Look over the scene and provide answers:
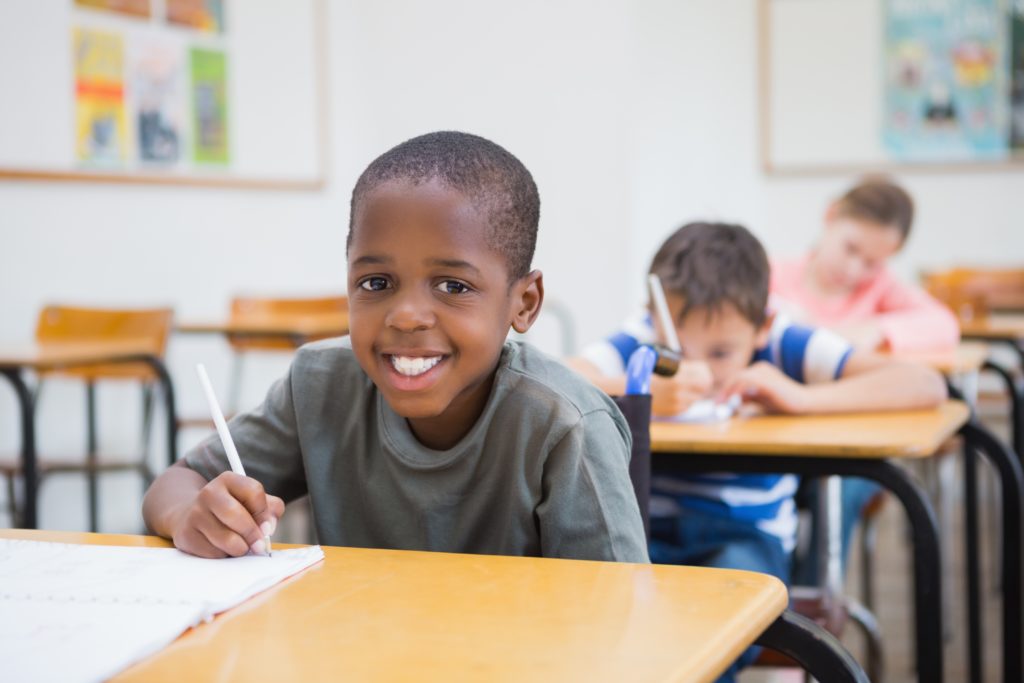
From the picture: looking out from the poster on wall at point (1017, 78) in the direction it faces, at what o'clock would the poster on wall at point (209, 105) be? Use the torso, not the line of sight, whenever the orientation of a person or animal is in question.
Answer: the poster on wall at point (209, 105) is roughly at 2 o'clock from the poster on wall at point (1017, 78).

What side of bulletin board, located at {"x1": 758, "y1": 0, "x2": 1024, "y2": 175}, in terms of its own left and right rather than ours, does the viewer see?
front

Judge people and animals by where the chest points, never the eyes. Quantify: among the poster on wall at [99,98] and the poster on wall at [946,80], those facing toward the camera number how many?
2

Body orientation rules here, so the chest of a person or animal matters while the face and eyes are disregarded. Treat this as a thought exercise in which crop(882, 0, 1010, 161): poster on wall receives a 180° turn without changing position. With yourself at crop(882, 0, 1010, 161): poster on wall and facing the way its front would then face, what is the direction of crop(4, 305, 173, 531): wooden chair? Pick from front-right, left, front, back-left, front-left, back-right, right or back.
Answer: back-left

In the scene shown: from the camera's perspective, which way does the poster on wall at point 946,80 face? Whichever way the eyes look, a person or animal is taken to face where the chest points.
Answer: toward the camera

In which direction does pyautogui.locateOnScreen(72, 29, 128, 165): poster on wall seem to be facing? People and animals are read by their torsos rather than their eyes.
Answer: toward the camera

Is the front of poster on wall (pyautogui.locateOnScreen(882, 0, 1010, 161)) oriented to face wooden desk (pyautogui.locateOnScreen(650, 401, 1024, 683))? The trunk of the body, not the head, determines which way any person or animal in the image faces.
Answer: yes

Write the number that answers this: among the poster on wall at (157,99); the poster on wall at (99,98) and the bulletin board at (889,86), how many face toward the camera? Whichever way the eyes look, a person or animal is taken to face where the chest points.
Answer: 3

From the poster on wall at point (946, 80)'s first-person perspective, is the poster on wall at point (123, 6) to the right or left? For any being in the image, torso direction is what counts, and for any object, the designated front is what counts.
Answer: on its right

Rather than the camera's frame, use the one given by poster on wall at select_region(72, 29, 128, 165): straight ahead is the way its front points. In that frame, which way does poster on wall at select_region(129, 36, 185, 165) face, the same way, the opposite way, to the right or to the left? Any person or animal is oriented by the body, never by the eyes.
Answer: the same way

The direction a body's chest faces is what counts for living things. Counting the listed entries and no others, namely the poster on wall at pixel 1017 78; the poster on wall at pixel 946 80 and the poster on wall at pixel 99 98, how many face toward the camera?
3

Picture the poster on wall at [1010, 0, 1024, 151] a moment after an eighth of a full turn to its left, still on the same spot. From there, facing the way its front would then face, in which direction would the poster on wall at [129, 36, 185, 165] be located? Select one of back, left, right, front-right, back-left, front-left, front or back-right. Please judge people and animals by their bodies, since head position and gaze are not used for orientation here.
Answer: right

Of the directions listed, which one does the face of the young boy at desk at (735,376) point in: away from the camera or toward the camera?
toward the camera
